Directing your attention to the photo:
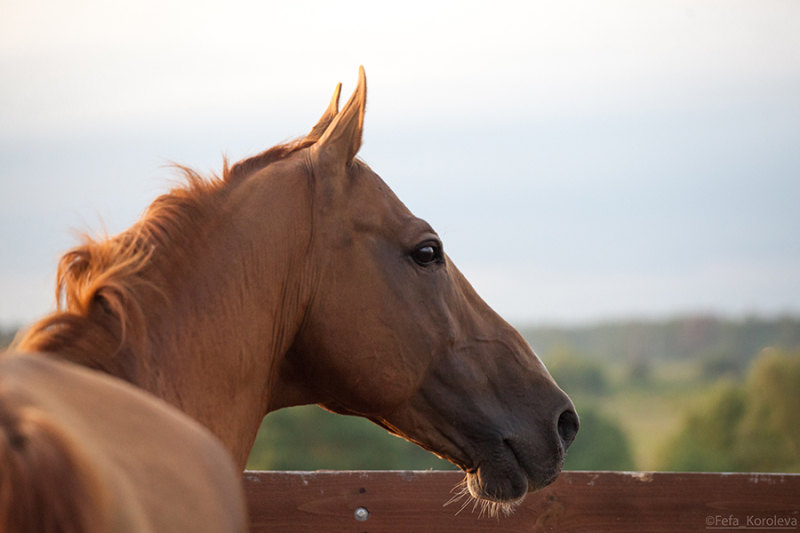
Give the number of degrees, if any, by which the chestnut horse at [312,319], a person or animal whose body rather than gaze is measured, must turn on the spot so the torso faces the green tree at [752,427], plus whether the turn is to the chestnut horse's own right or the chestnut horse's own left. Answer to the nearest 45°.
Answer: approximately 45° to the chestnut horse's own left
